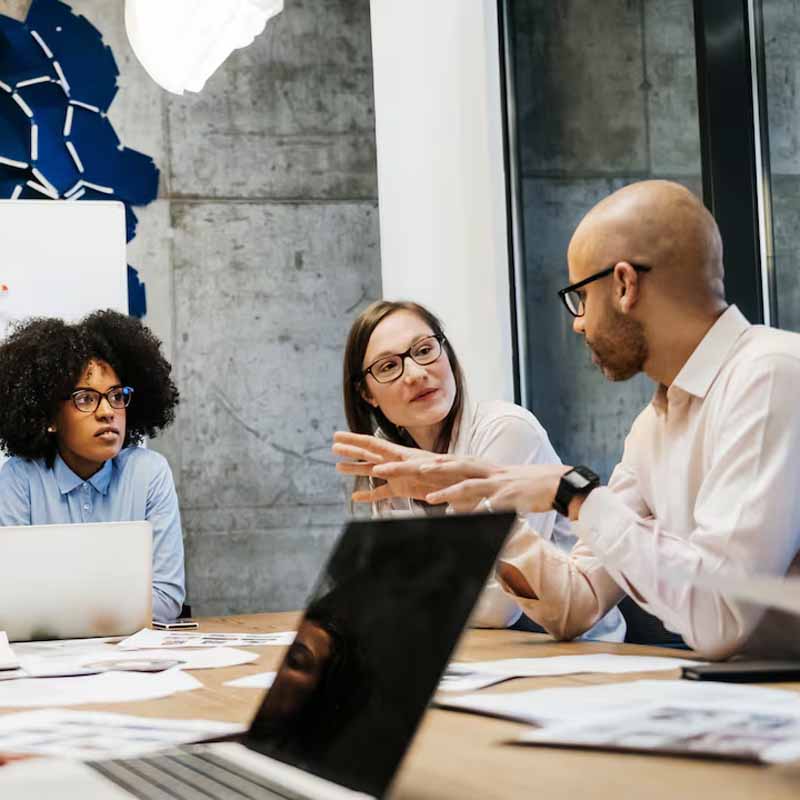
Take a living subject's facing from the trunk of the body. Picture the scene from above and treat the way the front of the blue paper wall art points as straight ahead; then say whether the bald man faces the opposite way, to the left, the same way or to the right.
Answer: to the right

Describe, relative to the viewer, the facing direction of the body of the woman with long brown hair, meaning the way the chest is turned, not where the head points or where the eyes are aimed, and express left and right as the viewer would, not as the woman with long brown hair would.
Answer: facing the viewer and to the left of the viewer

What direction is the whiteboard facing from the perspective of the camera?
toward the camera

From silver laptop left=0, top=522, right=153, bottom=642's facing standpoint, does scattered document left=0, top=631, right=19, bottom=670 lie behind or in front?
behind

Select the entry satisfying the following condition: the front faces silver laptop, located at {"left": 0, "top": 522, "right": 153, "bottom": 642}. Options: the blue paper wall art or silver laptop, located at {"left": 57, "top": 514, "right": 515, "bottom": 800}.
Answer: the blue paper wall art

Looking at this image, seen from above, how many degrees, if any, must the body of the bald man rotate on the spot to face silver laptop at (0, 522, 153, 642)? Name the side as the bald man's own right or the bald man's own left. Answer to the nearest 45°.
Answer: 0° — they already face it

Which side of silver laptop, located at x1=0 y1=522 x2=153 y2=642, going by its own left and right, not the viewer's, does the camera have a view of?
back

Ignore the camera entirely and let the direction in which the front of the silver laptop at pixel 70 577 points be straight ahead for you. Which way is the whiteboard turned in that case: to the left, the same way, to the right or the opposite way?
the opposite way

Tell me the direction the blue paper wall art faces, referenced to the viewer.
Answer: facing the viewer

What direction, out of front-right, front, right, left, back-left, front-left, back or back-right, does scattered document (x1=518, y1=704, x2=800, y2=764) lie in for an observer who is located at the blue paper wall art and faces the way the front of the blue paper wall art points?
front

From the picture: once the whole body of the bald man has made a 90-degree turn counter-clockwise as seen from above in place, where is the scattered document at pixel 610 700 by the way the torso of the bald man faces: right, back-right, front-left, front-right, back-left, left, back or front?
front

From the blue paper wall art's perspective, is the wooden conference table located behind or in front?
in front

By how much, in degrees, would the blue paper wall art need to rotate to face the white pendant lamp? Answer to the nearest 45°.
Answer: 0° — it already faces it
